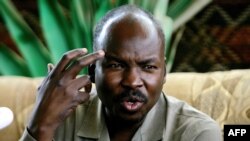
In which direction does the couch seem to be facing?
toward the camera

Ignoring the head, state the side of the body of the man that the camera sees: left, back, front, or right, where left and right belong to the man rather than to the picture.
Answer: front
